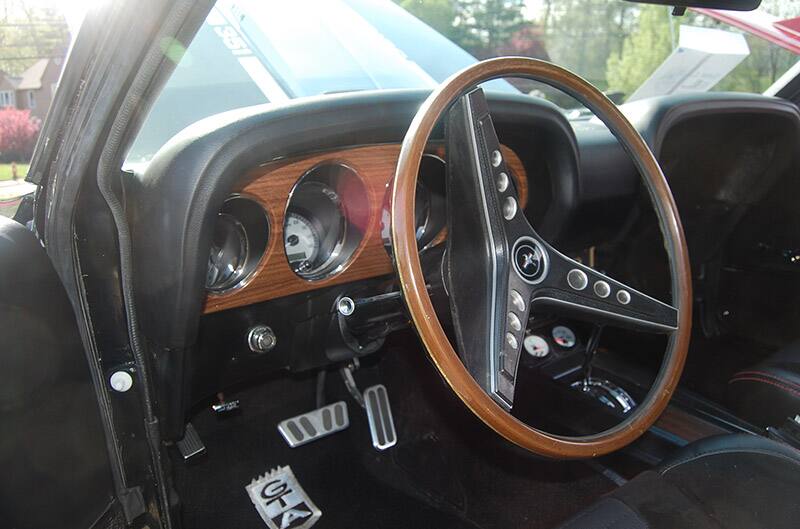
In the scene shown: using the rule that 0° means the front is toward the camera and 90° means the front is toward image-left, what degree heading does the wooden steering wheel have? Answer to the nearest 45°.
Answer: approximately 315°

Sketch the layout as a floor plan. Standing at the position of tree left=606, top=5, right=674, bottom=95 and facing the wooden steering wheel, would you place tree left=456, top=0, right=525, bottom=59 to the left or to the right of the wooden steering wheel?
right

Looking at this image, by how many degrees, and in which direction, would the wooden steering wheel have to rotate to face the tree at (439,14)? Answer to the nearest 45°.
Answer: approximately 135° to its left

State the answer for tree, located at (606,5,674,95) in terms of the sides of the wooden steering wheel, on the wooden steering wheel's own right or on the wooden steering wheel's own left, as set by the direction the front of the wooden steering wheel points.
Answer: on the wooden steering wheel's own left

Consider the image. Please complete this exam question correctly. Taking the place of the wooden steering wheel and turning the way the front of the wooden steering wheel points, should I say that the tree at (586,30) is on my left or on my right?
on my left
